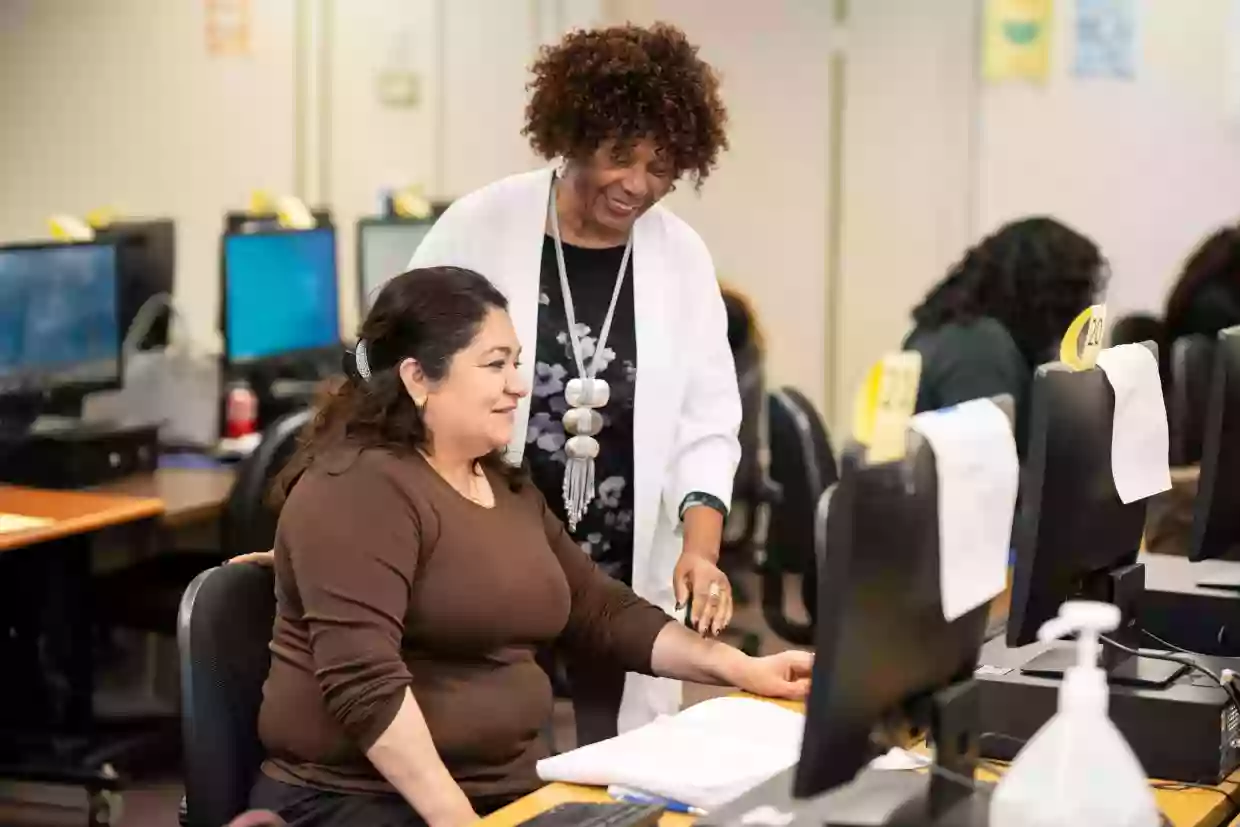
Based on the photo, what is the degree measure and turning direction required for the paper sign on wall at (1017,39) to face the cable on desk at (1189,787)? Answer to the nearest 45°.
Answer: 0° — it already faces it

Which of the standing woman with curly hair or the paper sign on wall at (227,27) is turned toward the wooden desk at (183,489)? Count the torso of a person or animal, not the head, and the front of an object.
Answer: the paper sign on wall

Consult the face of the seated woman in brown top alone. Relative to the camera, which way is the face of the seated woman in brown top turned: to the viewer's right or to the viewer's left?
to the viewer's right

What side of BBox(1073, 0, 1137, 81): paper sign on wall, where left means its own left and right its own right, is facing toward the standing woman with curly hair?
front

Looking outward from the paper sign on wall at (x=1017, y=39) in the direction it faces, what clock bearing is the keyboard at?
The keyboard is roughly at 12 o'clock from the paper sign on wall.

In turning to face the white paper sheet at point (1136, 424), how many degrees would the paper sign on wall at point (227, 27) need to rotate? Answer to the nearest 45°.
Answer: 0° — it already faces it
